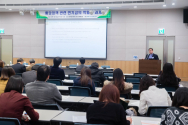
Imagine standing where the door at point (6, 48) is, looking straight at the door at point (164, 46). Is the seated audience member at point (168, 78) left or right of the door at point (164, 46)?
right

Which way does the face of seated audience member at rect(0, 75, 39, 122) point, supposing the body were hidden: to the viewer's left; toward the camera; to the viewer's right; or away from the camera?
away from the camera

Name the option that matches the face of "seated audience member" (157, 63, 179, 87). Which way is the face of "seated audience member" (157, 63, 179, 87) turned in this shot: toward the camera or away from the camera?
away from the camera

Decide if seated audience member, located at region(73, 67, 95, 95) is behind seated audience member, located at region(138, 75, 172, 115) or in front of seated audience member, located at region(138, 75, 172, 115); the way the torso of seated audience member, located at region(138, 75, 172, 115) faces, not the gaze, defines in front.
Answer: in front

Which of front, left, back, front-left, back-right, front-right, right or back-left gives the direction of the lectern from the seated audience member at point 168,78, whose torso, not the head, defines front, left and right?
front

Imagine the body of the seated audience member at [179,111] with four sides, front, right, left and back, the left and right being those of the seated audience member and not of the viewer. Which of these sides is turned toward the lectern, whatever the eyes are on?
front

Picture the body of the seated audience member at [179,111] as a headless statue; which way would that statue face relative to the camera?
away from the camera

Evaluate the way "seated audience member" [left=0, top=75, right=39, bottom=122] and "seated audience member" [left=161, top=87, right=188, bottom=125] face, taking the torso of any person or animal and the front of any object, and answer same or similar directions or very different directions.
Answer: same or similar directions

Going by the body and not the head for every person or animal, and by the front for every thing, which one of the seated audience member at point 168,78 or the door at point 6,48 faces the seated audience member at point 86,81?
the door

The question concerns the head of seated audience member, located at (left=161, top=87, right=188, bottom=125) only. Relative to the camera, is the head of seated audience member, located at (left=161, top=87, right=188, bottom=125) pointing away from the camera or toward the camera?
away from the camera

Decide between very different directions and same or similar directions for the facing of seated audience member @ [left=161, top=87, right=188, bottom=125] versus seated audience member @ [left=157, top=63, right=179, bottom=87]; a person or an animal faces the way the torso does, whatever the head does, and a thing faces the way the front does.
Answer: same or similar directions

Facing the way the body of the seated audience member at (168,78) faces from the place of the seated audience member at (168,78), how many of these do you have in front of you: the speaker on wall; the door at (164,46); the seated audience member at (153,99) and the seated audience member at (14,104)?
2

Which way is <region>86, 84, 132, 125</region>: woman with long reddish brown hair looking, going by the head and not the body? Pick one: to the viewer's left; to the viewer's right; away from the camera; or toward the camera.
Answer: away from the camera

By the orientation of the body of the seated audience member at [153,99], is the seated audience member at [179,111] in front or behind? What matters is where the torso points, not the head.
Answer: behind

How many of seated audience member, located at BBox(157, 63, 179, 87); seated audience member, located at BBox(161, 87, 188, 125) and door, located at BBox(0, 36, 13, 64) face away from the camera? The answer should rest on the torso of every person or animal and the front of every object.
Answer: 2

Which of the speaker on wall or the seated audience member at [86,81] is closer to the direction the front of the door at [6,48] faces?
the seated audience member

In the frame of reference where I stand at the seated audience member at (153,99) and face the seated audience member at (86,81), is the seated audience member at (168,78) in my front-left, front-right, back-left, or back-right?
front-right
